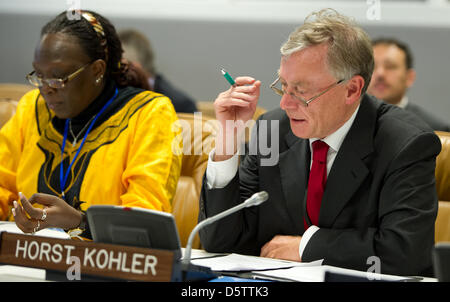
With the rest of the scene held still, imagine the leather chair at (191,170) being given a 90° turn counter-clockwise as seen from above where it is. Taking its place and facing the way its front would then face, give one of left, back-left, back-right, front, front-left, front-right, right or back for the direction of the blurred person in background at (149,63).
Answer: back-left

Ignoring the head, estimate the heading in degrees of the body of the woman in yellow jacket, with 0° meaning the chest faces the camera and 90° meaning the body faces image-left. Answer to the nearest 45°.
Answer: approximately 45°

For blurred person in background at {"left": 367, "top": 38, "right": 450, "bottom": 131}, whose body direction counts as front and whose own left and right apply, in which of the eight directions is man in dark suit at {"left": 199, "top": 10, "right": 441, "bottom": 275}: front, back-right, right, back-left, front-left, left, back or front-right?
front-left

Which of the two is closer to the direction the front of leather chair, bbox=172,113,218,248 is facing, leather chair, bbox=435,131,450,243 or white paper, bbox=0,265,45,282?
the white paper

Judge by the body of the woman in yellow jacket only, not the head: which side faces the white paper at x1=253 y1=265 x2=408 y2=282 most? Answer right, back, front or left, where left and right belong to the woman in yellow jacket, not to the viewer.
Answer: left

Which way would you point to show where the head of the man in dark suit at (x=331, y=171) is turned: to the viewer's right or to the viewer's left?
to the viewer's left

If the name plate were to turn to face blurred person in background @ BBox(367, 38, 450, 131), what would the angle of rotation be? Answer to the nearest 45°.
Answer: approximately 135° to its left

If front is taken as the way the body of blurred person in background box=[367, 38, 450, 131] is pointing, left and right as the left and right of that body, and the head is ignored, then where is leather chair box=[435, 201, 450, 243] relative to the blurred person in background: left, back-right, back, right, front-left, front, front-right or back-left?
front-left

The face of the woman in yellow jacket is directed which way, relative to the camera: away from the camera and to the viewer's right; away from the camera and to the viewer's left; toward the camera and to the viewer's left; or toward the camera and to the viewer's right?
toward the camera and to the viewer's left

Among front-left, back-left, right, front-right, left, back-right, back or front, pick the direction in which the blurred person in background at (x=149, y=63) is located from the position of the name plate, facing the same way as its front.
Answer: back

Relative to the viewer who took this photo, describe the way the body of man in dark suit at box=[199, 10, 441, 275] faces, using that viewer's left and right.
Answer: facing the viewer and to the left of the viewer

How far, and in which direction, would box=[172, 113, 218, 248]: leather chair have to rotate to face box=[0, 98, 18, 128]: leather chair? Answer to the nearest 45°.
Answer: approximately 90° to its right
